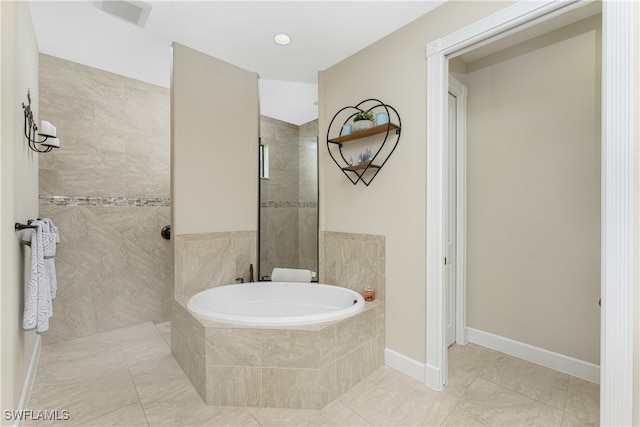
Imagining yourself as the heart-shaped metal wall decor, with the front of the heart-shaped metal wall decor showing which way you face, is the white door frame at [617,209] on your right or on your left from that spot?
on your left

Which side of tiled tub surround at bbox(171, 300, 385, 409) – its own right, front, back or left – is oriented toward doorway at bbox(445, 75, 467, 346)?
left

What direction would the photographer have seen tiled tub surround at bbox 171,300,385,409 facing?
facing the viewer

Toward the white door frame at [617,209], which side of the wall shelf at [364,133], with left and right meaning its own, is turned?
left

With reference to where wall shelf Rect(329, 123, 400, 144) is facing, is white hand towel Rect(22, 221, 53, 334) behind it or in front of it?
in front

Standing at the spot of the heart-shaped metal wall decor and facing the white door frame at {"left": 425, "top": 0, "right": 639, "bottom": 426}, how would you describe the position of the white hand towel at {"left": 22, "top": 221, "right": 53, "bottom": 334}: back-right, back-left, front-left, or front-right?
back-right

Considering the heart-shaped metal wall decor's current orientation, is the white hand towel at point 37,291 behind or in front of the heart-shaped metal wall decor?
in front

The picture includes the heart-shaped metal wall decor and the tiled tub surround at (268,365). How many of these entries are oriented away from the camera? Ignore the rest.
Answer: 0

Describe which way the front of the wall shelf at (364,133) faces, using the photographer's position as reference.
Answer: facing the viewer and to the left of the viewer

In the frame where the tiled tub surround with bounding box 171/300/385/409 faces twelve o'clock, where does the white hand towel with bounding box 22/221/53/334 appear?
The white hand towel is roughly at 3 o'clock from the tiled tub surround.
